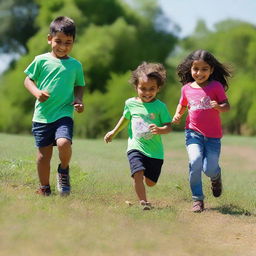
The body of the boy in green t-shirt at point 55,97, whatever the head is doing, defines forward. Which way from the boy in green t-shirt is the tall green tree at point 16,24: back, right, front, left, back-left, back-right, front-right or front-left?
back

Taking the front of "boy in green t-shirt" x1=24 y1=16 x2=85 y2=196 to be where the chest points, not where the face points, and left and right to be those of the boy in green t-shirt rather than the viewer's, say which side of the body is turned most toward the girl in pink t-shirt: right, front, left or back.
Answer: left

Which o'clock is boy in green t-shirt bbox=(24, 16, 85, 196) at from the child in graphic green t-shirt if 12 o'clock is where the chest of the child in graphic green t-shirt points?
The boy in green t-shirt is roughly at 3 o'clock from the child in graphic green t-shirt.

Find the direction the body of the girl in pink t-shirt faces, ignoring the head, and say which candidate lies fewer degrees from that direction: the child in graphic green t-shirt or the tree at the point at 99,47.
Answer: the child in graphic green t-shirt

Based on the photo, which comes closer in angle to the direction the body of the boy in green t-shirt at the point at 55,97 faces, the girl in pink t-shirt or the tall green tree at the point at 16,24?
the girl in pink t-shirt

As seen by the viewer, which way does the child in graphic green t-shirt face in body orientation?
toward the camera

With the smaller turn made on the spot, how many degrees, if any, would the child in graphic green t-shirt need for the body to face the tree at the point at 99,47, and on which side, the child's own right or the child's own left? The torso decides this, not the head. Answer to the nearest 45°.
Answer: approximately 180°

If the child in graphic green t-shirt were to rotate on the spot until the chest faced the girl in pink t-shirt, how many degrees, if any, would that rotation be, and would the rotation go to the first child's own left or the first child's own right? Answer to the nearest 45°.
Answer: approximately 90° to the first child's own left

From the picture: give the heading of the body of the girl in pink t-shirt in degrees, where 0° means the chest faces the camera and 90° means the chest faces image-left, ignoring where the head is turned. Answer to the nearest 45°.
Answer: approximately 0°

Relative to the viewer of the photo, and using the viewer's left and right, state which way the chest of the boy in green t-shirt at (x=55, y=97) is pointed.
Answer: facing the viewer

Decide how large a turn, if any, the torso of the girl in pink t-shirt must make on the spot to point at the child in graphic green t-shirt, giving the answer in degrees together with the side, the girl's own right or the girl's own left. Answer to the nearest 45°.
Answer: approximately 45° to the girl's own right

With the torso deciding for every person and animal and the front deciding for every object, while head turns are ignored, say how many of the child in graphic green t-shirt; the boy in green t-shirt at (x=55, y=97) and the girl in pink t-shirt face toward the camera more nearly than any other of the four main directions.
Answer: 3
